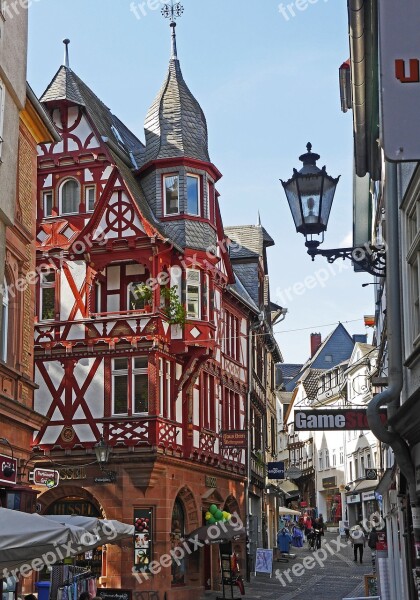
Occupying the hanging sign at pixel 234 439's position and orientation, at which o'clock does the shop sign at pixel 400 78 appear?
The shop sign is roughly at 12 o'clock from the hanging sign.

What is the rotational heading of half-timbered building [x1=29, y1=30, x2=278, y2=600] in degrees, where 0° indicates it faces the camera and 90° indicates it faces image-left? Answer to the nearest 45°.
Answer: approximately 0°

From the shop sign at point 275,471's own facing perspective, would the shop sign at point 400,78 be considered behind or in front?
in front

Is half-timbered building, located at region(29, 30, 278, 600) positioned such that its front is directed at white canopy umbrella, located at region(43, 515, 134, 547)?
yes

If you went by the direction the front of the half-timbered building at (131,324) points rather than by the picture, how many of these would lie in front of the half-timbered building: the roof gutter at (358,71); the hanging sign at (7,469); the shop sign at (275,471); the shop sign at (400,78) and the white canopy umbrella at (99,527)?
4
